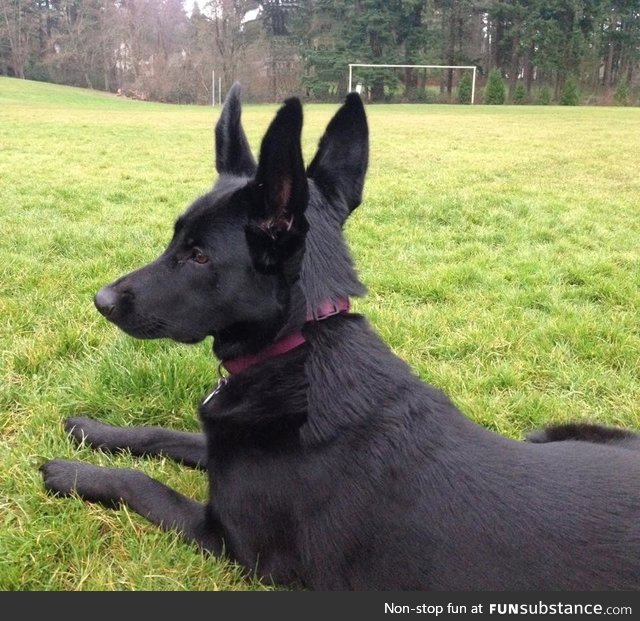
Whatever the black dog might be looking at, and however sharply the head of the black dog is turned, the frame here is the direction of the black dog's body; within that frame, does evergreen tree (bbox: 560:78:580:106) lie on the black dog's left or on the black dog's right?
on the black dog's right

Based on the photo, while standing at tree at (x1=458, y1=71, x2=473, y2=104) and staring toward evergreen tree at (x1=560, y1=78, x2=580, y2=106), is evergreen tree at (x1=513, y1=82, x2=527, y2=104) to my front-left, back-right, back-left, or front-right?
front-left

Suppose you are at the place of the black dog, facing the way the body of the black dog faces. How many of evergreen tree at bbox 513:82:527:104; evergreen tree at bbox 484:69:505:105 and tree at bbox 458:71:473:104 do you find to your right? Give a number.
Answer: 3

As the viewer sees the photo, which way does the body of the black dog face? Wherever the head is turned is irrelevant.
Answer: to the viewer's left

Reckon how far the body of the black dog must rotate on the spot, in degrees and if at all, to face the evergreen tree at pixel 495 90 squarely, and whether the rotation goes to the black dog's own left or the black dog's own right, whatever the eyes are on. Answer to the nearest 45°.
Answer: approximately 90° to the black dog's own right

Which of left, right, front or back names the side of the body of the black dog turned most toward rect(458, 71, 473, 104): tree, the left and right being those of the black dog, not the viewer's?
right

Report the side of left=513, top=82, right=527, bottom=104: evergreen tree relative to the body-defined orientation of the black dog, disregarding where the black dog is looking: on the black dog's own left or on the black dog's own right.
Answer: on the black dog's own right

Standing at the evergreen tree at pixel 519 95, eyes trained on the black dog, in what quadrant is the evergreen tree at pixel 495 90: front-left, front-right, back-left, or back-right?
front-right

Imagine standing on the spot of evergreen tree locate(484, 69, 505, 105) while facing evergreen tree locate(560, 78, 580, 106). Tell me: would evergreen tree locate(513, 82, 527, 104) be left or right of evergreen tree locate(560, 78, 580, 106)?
left
